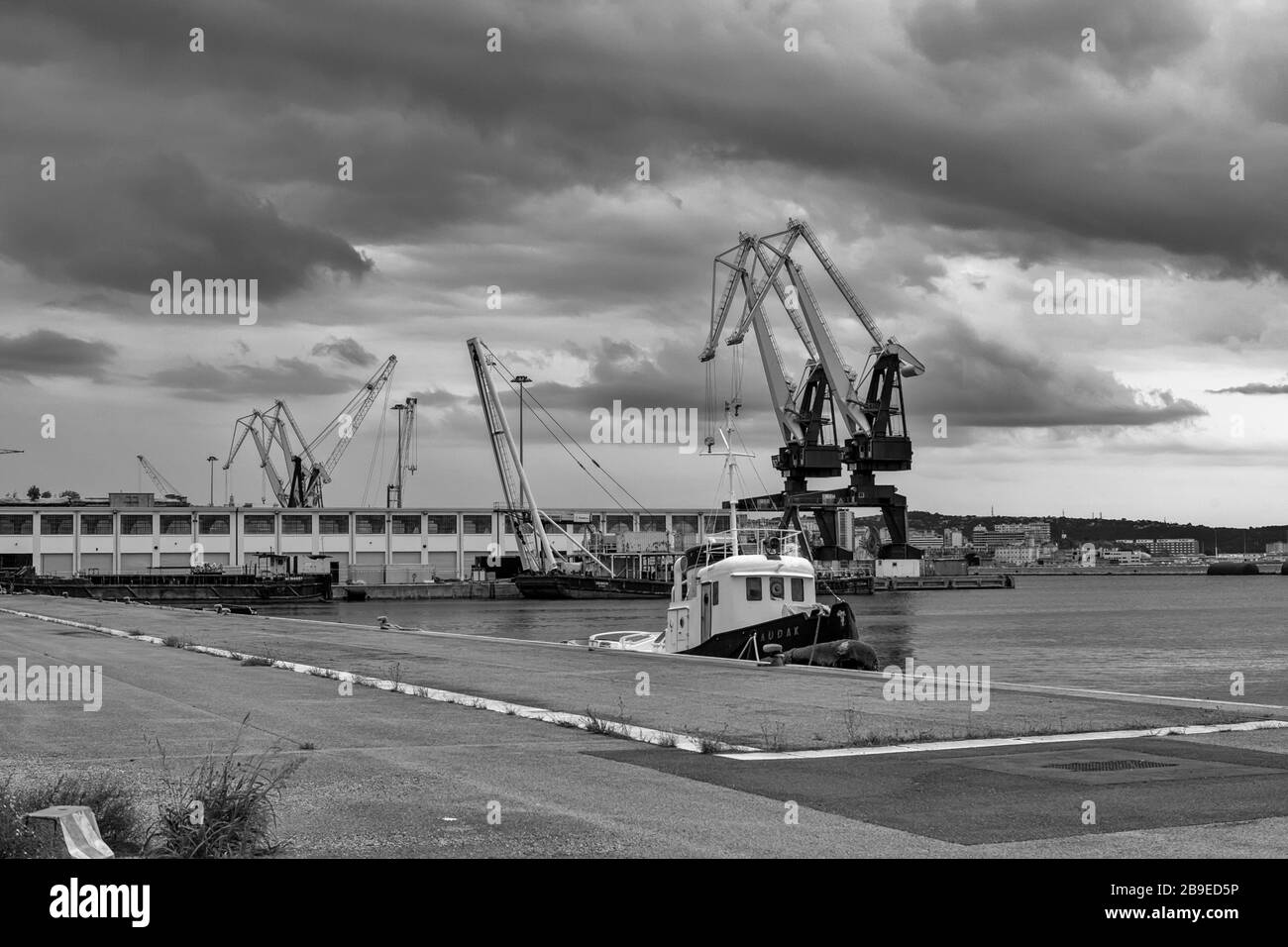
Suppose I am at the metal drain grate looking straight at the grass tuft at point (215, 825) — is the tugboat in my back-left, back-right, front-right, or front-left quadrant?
back-right

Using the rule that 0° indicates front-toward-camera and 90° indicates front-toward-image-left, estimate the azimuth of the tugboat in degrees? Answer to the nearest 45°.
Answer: approximately 315°

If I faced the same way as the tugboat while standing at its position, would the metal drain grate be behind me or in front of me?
in front

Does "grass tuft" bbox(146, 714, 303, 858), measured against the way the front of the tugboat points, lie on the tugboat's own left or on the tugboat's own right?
on the tugboat's own right
